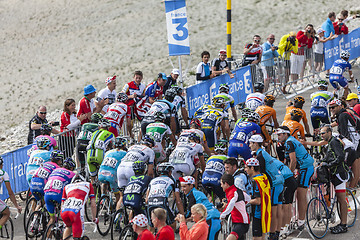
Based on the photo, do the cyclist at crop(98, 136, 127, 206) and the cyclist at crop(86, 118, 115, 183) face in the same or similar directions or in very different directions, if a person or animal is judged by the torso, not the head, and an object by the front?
same or similar directions

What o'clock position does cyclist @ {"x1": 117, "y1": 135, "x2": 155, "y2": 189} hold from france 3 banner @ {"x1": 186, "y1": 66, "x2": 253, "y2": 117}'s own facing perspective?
The cyclist is roughly at 2 o'clock from the france 3 banner.

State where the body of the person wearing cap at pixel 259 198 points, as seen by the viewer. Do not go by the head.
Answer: to the viewer's left
